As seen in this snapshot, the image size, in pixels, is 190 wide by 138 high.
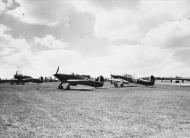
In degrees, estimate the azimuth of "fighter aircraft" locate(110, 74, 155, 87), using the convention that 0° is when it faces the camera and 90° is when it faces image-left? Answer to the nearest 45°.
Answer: approximately 90°
